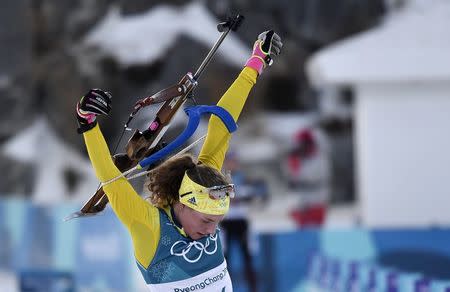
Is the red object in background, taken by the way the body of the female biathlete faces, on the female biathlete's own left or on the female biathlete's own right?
on the female biathlete's own left

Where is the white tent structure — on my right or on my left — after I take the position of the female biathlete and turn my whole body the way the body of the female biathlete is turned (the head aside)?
on my left

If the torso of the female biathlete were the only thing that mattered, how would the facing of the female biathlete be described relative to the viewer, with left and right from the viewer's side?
facing the viewer and to the right of the viewer
